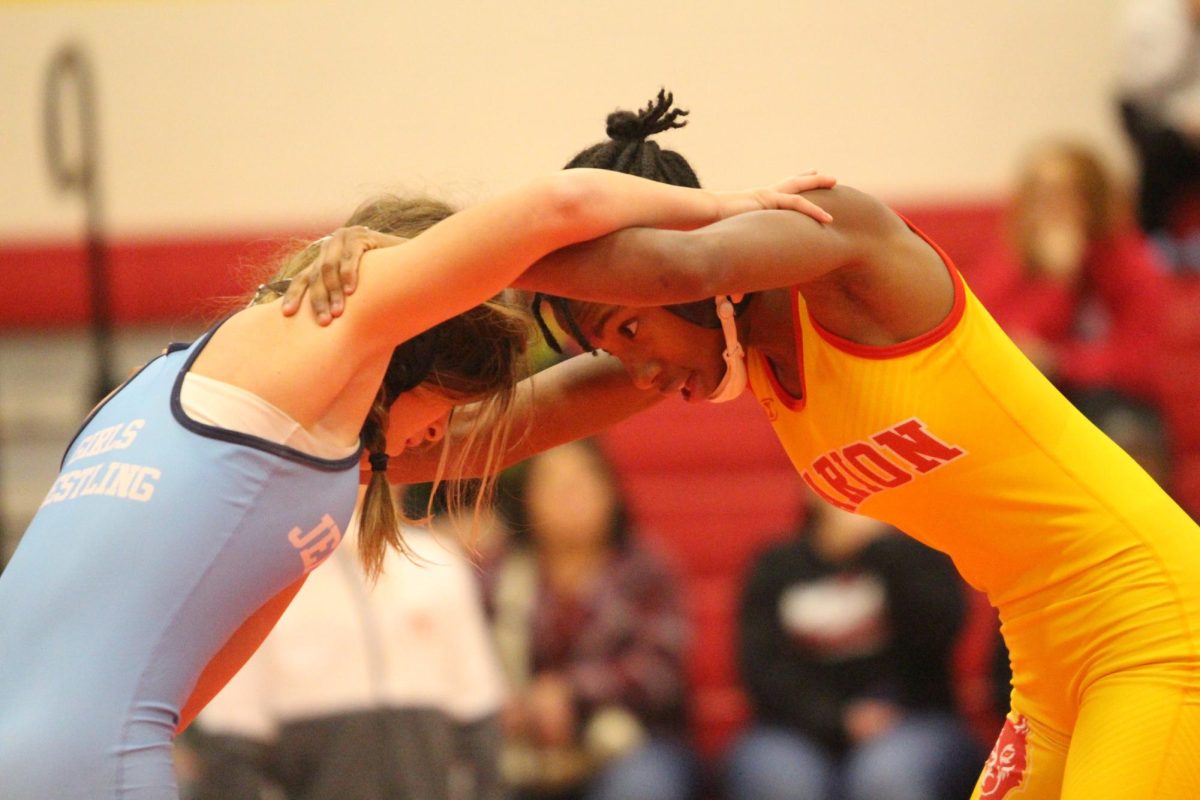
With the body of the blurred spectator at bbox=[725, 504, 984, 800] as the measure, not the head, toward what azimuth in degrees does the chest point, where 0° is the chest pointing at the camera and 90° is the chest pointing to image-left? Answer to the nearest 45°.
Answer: approximately 0°

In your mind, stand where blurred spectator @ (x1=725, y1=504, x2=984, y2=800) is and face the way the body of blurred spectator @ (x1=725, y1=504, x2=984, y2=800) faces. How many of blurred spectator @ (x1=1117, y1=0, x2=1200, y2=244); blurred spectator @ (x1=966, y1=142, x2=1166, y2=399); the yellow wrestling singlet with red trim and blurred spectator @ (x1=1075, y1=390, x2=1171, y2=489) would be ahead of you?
1

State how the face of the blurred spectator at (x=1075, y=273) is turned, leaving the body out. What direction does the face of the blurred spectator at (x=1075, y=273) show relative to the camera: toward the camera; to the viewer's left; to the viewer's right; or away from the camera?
toward the camera

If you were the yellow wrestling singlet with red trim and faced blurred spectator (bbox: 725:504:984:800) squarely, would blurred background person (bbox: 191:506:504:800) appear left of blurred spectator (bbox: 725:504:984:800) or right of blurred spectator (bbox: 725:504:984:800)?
left

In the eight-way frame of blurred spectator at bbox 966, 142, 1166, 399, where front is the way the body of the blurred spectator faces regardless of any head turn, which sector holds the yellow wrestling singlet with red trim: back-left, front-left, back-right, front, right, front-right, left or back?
front

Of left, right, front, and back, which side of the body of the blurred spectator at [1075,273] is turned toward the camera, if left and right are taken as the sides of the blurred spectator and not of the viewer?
front

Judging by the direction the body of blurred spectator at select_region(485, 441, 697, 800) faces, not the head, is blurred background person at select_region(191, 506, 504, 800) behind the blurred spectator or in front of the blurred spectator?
in front

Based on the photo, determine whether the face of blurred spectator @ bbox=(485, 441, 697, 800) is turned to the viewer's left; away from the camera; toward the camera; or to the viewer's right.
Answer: toward the camera

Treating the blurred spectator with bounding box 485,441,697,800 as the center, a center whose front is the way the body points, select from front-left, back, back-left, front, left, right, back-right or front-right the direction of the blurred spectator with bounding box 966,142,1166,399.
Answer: back-left

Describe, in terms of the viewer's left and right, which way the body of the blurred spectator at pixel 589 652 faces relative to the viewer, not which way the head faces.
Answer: facing the viewer

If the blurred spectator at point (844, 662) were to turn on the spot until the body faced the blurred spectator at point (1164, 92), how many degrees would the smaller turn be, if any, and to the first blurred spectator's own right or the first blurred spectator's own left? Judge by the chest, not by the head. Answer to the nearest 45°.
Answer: approximately 180°

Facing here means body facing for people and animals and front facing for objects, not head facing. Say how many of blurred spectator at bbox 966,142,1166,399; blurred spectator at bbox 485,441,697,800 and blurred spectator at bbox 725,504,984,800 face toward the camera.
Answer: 3
